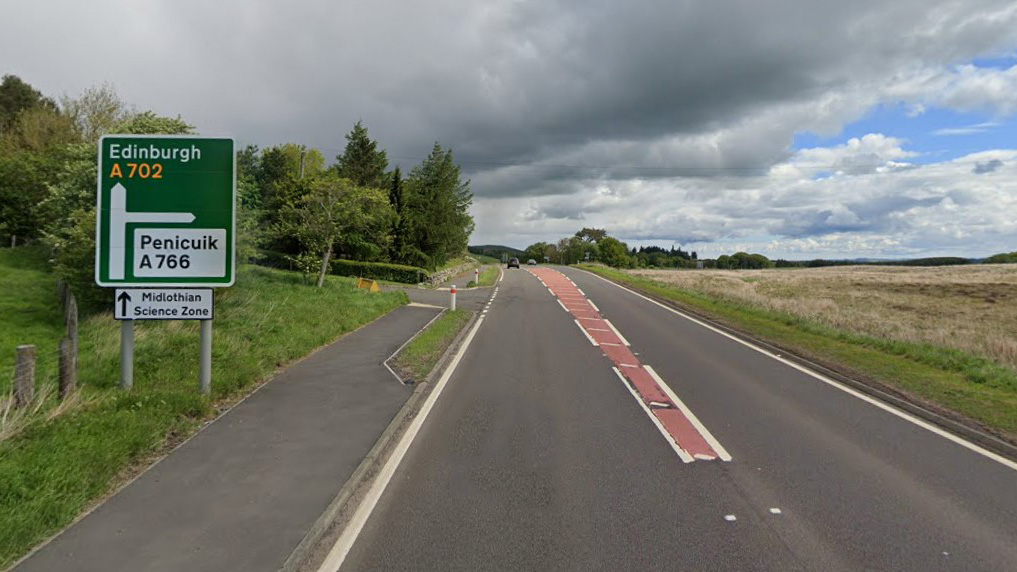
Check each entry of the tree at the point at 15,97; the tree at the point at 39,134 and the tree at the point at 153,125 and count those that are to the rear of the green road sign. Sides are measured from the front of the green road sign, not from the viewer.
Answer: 3

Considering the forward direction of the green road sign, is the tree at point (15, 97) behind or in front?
behind

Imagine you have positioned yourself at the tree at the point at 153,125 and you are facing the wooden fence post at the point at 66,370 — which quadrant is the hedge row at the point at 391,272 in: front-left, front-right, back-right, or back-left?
back-left

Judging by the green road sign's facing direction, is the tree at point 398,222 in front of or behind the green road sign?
behind

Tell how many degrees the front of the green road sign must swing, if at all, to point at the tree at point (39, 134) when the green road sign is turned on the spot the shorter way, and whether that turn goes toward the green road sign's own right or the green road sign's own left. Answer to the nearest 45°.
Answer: approximately 180°

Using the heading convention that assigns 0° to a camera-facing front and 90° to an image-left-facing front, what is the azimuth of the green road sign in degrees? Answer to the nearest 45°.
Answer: approximately 0°

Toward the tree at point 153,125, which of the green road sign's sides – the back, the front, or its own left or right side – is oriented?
back

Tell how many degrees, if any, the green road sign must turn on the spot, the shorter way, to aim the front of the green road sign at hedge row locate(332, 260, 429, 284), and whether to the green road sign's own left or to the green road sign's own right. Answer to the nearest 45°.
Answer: approximately 135° to the green road sign's own left

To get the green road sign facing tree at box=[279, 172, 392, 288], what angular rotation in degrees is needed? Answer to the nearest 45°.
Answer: approximately 180°
